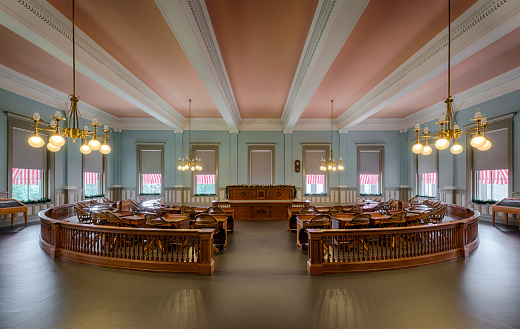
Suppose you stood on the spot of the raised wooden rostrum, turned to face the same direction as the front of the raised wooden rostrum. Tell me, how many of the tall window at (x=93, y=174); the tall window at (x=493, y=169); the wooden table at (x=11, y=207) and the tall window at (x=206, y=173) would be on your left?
1

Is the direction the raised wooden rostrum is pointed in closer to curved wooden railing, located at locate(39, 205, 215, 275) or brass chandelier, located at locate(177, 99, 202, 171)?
the curved wooden railing

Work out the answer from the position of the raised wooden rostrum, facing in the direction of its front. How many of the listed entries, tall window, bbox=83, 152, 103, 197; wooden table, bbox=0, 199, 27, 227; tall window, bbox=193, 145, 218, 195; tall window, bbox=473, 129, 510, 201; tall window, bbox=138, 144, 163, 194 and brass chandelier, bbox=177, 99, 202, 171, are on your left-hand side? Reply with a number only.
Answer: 1

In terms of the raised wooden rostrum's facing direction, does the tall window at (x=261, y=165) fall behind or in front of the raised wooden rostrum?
behind

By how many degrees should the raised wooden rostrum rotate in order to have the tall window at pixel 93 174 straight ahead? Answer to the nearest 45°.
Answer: approximately 90° to its right

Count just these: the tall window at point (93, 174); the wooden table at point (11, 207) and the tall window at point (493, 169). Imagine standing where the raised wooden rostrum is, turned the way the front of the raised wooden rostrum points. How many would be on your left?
1

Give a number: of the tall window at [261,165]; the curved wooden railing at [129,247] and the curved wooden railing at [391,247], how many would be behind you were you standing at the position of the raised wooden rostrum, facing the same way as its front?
1

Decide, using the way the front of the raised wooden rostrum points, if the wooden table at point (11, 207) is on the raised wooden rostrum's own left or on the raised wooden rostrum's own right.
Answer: on the raised wooden rostrum's own right

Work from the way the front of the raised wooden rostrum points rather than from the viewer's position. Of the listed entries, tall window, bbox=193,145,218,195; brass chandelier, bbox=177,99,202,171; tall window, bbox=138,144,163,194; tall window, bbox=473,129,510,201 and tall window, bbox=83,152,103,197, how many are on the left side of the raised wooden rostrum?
1

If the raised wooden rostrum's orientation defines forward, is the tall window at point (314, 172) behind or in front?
behind

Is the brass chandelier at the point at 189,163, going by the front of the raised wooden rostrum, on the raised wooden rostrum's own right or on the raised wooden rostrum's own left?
on the raised wooden rostrum's own right

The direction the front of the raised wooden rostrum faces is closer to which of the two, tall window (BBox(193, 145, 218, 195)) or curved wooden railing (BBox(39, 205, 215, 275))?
the curved wooden railing

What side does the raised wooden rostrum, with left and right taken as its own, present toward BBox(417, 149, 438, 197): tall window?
left

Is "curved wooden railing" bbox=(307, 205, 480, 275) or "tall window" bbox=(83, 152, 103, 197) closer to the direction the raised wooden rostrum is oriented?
the curved wooden railing

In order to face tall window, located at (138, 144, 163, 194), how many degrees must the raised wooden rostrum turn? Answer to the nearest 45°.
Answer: approximately 135° to its right

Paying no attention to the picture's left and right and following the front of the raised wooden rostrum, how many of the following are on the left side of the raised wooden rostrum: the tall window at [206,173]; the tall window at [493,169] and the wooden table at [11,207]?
1

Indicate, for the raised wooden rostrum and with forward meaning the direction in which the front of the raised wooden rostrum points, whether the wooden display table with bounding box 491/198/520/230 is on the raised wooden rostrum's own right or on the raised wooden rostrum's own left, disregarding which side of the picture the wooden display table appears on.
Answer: on the raised wooden rostrum's own left

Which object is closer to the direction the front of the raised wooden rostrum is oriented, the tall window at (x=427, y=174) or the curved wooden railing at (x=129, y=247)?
the curved wooden railing

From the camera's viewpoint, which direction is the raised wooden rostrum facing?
toward the camera
